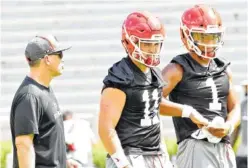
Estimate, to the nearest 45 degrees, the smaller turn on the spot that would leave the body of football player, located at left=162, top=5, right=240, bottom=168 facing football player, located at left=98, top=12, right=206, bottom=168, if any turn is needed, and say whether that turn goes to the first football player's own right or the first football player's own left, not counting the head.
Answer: approximately 90° to the first football player's own right

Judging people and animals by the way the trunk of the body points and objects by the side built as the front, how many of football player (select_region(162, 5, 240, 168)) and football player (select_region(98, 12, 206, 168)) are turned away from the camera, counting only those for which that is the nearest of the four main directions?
0

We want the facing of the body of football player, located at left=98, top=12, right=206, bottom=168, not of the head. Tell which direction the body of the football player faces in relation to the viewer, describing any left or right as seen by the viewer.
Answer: facing the viewer and to the right of the viewer

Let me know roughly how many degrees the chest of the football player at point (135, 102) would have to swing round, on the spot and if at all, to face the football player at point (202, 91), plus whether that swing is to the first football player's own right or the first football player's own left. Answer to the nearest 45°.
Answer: approximately 90° to the first football player's own left

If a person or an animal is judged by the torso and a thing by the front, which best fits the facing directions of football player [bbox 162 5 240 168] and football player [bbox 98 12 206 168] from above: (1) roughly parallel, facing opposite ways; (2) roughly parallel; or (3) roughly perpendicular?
roughly parallel

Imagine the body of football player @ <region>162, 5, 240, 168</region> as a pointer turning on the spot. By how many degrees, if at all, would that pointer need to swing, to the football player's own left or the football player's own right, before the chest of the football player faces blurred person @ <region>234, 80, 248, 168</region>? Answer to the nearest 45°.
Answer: approximately 135° to the football player's own left

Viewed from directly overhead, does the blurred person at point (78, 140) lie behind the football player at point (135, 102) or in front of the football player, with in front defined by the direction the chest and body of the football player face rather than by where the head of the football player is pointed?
behind

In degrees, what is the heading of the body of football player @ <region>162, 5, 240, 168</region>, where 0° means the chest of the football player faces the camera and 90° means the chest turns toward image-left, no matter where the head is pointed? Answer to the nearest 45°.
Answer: approximately 315°
